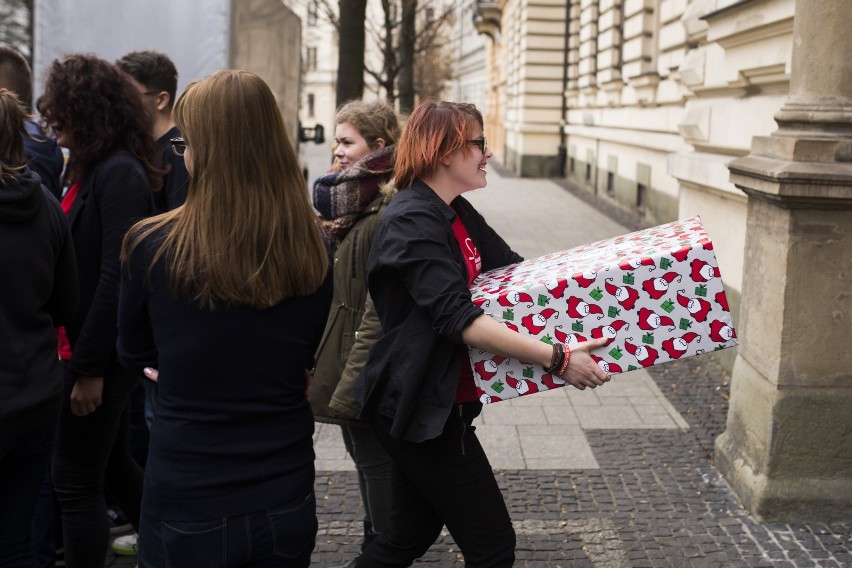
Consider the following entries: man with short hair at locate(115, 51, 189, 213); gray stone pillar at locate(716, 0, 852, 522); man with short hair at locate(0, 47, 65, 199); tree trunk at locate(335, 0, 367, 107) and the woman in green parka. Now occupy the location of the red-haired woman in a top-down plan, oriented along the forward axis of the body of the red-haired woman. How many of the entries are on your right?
0

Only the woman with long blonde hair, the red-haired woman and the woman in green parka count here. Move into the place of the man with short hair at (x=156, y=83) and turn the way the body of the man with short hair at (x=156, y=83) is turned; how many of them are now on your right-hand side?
0

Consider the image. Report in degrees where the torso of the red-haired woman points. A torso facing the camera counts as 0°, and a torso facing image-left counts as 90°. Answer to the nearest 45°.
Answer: approximately 270°

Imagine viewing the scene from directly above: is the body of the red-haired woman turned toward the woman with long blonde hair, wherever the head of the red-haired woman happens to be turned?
no

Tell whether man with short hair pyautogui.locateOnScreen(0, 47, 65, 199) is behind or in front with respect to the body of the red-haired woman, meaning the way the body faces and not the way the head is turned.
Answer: behind

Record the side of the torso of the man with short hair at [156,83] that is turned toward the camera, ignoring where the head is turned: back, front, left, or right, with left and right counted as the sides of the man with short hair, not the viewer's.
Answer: left

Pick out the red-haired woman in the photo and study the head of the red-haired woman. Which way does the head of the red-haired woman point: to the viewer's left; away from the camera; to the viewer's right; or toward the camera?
to the viewer's right

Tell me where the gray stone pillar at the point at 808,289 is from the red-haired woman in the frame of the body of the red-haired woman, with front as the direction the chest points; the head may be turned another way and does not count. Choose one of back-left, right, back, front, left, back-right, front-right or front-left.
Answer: front-left

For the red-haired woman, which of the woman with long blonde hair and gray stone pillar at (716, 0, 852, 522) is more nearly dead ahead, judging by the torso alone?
the gray stone pillar
